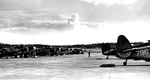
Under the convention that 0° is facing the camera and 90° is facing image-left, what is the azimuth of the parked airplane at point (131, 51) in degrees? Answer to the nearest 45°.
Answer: approximately 270°
